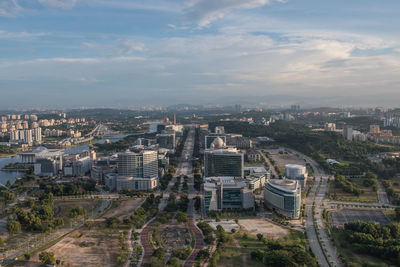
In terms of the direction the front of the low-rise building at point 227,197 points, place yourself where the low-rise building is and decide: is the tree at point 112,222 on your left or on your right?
on your right

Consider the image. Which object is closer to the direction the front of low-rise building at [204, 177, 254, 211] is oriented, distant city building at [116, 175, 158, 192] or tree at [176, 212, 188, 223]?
the tree

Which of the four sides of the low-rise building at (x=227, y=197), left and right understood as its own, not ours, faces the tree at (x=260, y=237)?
front

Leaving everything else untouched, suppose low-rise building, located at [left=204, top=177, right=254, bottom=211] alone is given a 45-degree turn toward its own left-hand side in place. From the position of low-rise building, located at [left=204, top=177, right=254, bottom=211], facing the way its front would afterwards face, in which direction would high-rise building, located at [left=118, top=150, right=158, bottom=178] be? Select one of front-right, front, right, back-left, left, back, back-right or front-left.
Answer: back

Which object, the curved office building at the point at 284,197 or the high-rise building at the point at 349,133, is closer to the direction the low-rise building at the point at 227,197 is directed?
the curved office building

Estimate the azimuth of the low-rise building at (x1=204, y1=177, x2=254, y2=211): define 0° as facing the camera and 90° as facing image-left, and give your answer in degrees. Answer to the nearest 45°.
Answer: approximately 0°

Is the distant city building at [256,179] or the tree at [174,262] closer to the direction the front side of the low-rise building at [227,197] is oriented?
the tree

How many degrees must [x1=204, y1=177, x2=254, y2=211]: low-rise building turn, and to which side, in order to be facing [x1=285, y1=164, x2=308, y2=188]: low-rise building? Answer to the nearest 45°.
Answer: approximately 135° to its left

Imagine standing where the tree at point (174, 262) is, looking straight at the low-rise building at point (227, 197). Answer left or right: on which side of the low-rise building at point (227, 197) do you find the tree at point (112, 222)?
left

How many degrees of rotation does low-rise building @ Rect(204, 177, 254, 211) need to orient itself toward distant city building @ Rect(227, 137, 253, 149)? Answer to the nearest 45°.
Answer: approximately 180°

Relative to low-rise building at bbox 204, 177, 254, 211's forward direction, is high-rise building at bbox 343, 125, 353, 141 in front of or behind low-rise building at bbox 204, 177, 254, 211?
behind

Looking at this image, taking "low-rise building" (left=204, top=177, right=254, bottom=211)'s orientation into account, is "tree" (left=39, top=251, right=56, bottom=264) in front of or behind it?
in front

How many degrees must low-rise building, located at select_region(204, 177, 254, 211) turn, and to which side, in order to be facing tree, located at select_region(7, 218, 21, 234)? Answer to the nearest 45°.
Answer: approximately 45° to its right

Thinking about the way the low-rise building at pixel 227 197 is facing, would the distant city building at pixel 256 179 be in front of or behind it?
behind

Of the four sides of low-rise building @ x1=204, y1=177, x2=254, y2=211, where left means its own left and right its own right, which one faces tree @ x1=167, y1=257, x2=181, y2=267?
front
